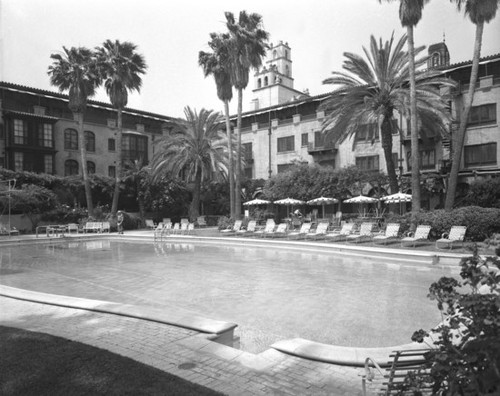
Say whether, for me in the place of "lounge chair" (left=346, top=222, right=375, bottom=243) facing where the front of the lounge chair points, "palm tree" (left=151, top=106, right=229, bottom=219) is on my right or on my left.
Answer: on my right

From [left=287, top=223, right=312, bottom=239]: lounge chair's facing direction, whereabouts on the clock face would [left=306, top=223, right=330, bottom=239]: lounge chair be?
[left=306, top=223, right=330, bottom=239]: lounge chair is roughly at 9 o'clock from [left=287, top=223, right=312, bottom=239]: lounge chair.

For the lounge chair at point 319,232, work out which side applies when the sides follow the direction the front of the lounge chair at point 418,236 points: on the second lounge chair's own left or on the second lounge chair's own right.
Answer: on the second lounge chair's own right

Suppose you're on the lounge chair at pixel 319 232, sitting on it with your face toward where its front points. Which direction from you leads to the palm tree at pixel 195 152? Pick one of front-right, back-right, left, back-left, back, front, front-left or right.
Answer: right

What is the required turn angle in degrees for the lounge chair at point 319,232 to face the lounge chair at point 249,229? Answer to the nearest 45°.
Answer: approximately 90° to its right

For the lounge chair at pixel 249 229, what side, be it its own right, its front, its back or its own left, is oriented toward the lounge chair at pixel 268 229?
left
